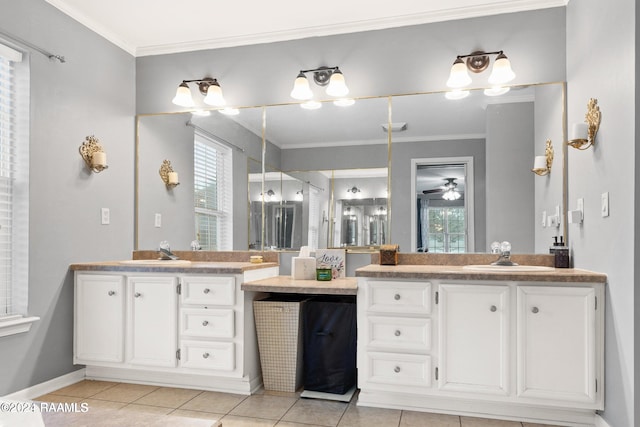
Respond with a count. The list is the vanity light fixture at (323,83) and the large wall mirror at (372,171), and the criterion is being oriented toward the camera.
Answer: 2

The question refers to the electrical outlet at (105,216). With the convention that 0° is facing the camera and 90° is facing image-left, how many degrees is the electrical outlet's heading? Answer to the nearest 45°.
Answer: approximately 315°

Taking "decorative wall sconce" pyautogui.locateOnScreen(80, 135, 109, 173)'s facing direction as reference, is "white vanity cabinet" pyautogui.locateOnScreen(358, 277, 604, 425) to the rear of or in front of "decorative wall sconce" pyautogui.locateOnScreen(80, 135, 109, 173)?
in front

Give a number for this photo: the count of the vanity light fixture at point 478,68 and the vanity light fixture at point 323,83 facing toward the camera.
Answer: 2

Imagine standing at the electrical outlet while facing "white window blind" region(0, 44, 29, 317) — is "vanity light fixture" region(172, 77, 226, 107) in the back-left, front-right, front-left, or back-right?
back-left

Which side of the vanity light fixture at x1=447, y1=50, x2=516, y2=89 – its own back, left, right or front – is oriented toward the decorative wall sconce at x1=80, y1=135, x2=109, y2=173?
right

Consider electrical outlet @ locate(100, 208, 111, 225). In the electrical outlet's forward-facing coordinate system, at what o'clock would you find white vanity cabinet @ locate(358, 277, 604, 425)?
The white vanity cabinet is roughly at 12 o'clock from the electrical outlet.

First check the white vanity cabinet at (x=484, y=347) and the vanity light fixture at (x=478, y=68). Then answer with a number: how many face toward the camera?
2

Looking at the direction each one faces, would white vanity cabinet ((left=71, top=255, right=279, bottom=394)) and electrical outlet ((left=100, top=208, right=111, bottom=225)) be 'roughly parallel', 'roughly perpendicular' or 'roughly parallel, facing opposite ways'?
roughly perpendicular
